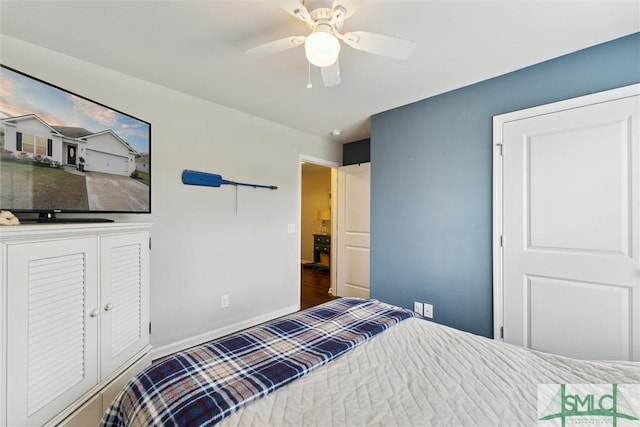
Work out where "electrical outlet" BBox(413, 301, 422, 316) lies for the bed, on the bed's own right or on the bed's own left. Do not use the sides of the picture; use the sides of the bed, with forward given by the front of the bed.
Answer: on the bed's own right

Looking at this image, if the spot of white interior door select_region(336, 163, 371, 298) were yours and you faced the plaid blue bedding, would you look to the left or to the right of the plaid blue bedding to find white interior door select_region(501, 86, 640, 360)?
left

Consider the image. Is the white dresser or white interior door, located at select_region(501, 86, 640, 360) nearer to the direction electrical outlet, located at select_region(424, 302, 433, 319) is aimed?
the white dresser

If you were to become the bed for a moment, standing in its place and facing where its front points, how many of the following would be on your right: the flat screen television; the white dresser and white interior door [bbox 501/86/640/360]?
1

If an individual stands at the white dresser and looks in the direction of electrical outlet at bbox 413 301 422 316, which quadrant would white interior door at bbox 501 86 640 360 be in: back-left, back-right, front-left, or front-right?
front-right

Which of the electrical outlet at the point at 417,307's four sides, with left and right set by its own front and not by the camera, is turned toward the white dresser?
front

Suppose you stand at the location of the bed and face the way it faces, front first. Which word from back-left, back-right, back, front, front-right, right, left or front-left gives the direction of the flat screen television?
front-left

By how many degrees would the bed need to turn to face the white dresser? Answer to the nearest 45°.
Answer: approximately 45° to its left

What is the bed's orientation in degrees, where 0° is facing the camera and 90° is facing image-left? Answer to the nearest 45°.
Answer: approximately 135°

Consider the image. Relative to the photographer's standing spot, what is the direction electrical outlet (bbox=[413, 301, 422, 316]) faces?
facing the viewer and to the left of the viewer

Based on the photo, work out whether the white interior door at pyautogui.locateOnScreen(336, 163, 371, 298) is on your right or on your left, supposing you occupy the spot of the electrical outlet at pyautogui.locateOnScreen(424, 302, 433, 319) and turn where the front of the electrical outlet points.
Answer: on your right

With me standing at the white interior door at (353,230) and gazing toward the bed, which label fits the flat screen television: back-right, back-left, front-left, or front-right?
front-right

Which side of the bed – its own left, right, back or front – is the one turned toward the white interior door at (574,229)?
right

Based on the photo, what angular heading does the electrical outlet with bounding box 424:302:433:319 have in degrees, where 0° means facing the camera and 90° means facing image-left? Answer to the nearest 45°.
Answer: approximately 45°

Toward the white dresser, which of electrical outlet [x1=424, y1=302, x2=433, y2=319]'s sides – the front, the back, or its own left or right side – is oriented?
front
